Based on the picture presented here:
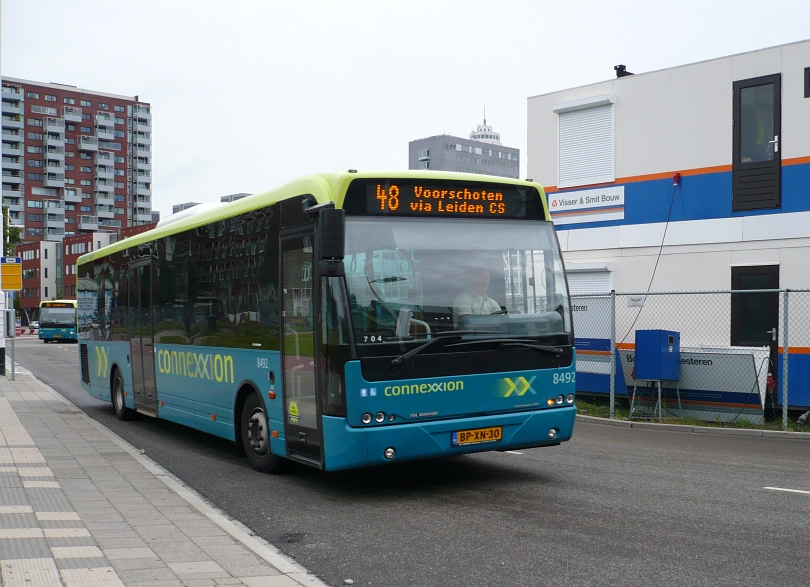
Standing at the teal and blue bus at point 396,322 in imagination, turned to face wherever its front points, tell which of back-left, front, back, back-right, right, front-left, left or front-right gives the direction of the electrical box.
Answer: left

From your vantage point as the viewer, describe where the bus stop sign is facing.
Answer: facing the viewer

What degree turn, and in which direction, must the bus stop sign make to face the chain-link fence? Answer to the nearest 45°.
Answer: approximately 45° to its left

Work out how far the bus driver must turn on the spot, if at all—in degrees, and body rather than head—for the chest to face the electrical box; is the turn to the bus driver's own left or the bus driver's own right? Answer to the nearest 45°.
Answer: approximately 90° to the bus driver's own left

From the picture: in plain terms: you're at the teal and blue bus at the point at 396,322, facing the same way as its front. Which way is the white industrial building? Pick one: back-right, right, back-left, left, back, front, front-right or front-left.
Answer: left

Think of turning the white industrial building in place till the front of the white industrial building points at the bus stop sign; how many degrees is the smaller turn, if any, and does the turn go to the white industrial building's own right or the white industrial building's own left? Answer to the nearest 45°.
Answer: approximately 45° to the white industrial building's own right

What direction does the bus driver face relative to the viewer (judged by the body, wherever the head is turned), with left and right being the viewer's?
facing the viewer and to the right of the viewer

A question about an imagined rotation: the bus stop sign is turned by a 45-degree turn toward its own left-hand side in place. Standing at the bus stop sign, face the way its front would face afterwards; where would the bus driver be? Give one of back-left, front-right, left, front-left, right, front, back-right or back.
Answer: front-right

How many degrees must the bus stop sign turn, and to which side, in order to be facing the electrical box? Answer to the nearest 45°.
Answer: approximately 45° to its left

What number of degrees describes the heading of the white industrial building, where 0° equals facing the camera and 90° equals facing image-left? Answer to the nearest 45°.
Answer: approximately 45°

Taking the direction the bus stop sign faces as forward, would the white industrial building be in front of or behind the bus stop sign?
in front

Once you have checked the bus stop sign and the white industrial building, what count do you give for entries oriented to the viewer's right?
0

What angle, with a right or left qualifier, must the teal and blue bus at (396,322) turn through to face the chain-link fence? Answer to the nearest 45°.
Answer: approximately 90° to its left
